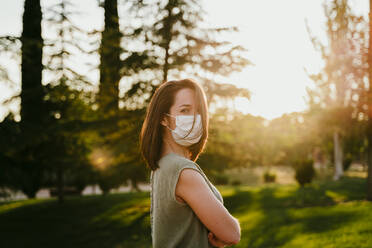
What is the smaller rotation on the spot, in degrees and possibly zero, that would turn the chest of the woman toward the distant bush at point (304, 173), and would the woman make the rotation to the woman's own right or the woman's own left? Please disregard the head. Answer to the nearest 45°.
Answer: approximately 90° to the woman's own left

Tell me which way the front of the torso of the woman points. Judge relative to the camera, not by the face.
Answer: to the viewer's right

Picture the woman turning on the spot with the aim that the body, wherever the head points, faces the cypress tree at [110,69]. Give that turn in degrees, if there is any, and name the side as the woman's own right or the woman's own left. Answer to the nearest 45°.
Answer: approximately 90° to the woman's own left
